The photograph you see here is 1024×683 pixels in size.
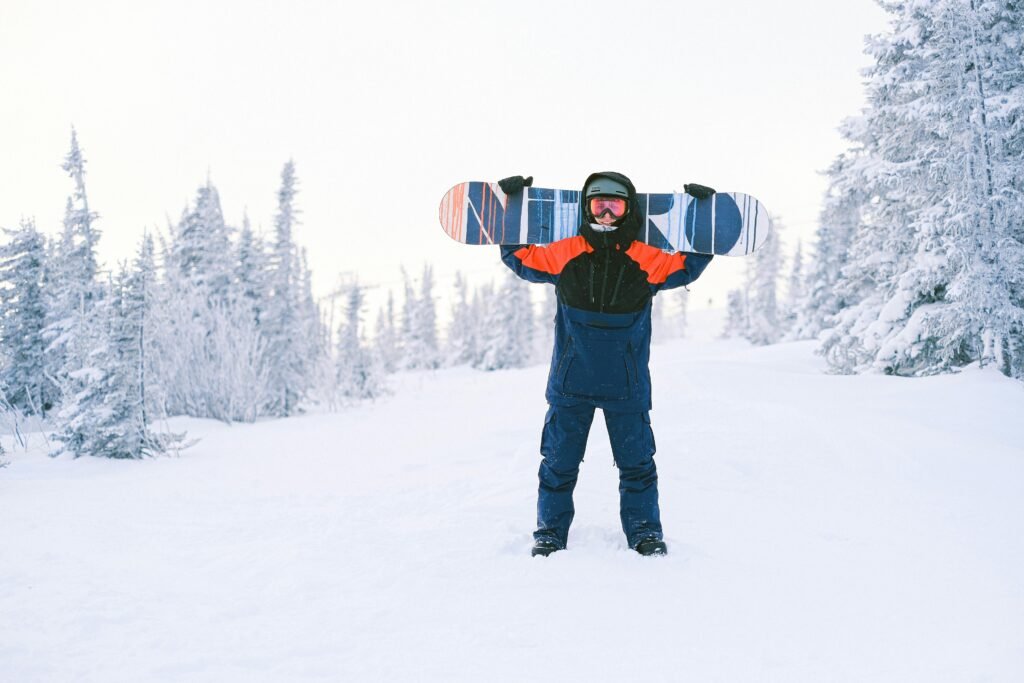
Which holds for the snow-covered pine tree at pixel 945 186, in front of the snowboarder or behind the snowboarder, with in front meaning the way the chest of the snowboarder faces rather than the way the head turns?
behind

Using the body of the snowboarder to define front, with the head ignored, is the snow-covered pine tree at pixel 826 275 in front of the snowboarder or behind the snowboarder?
behind

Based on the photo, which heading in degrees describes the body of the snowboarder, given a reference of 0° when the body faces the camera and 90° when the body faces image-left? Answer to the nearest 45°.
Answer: approximately 0°

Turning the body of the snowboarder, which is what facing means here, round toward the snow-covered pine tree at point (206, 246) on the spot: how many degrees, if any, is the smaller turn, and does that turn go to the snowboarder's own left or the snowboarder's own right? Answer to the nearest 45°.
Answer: approximately 135° to the snowboarder's own right

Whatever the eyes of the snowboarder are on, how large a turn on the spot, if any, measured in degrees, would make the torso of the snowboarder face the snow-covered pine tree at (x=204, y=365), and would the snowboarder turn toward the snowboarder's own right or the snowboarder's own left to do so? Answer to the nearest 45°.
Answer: approximately 135° to the snowboarder's own right

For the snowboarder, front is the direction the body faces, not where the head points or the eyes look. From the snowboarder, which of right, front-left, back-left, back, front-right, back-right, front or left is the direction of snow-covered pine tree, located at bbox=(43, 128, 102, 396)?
back-right

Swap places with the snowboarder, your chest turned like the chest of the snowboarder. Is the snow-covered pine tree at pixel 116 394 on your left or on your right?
on your right

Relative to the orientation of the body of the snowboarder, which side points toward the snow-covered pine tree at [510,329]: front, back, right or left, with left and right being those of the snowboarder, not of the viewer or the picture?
back

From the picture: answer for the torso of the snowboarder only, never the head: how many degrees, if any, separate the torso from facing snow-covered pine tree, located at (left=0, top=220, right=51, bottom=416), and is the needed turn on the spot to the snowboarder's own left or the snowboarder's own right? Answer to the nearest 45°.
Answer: approximately 135° to the snowboarder's own right
